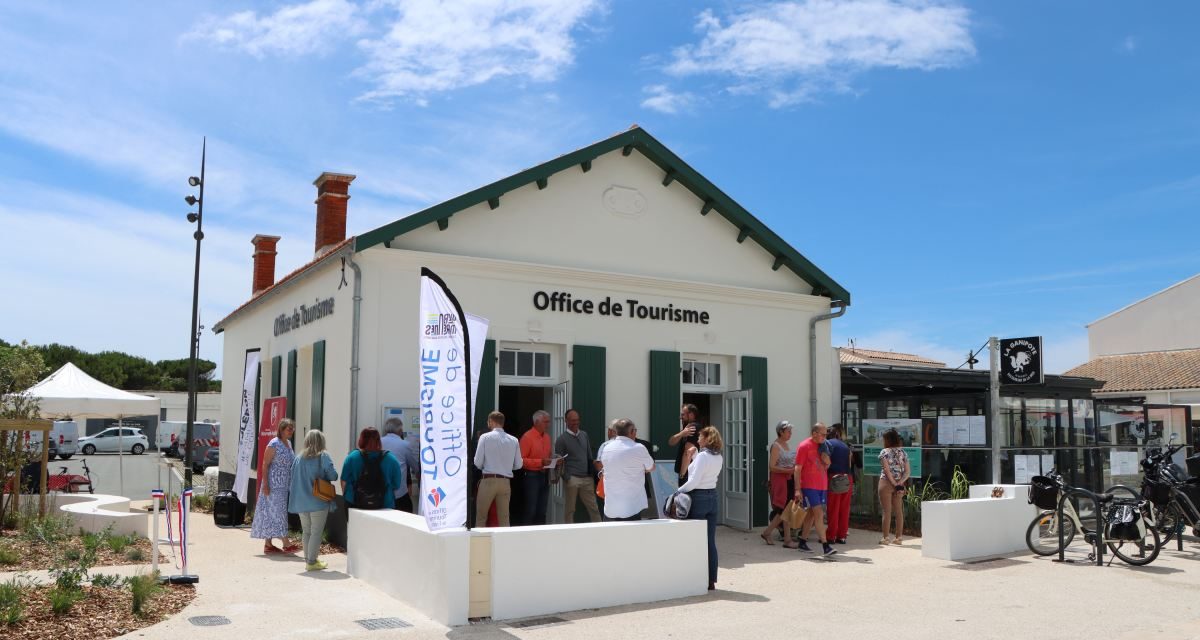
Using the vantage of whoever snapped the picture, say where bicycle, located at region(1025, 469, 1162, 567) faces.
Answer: facing to the left of the viewer

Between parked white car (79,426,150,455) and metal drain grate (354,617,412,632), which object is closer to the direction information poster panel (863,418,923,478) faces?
the metal drain grate

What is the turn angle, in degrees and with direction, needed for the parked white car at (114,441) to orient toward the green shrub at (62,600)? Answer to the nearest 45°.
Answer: approximately 90° to its left

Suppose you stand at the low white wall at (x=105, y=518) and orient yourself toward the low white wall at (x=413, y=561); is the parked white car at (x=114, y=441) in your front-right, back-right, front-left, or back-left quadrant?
back-left

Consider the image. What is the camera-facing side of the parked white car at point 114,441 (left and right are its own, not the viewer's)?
left

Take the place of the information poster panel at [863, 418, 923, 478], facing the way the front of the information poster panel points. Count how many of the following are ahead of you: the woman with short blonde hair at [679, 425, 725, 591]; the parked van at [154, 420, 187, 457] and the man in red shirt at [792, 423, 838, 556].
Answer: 2
